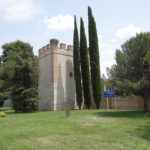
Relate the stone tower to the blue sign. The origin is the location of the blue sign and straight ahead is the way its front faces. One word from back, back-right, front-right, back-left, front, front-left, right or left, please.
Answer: right

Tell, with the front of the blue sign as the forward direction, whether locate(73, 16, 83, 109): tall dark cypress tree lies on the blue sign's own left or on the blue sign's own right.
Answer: on the blue sign's own right

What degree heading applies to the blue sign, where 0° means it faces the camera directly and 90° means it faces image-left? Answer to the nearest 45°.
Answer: approximately 0°

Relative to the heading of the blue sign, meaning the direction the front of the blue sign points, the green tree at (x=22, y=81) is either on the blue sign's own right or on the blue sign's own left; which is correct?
on the blue sign's own right

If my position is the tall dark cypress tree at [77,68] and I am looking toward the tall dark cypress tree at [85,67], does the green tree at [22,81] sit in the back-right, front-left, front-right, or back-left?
back-right

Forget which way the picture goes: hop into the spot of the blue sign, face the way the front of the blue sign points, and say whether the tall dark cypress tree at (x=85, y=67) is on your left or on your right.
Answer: on your right
